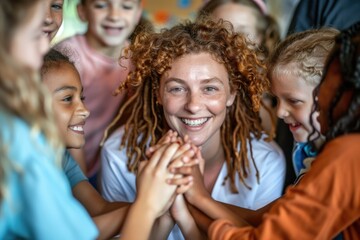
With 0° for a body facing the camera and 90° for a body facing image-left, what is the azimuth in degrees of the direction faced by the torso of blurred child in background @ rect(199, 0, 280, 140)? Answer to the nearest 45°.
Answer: approximately 45°

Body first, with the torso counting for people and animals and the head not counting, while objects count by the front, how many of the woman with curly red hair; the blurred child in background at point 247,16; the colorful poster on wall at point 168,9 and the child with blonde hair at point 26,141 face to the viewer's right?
1

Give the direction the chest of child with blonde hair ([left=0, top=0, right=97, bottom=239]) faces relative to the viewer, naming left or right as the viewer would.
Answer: facing to the right of the viewer

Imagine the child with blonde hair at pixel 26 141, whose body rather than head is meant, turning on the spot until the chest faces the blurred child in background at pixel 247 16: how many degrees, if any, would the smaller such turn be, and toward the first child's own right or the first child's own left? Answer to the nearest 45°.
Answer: approximately 45° to the first child's own left

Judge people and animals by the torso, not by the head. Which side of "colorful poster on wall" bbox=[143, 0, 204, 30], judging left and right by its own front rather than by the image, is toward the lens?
front

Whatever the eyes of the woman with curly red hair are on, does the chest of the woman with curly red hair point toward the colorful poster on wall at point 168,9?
no

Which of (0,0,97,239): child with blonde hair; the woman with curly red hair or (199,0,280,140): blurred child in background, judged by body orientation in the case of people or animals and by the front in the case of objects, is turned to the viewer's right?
the child with blonde hair

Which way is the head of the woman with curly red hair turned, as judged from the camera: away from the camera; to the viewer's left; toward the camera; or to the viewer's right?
toward the camera

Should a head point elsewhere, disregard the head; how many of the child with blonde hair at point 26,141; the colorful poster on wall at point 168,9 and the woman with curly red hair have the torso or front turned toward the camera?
2

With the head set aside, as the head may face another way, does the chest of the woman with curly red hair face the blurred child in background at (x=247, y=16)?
no

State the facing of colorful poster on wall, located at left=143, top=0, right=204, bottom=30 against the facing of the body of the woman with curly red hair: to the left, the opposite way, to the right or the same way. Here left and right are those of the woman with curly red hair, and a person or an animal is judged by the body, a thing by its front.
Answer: the same way

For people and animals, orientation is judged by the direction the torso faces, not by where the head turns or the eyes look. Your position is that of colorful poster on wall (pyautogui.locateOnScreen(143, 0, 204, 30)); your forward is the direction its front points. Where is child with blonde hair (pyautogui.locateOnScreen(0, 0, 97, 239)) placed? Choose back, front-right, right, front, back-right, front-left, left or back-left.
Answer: front

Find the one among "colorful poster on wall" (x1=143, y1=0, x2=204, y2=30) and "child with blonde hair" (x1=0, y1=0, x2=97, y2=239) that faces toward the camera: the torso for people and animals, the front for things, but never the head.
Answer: the colorful poster on wall

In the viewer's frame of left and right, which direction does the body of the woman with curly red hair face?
facing the viewer
